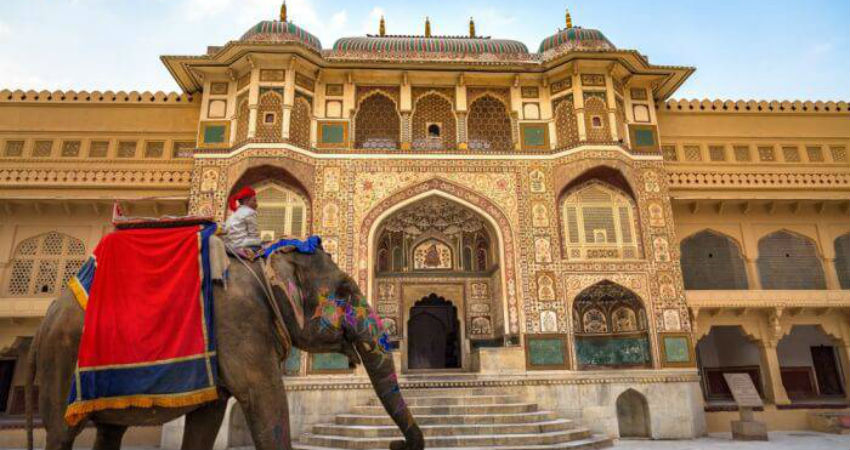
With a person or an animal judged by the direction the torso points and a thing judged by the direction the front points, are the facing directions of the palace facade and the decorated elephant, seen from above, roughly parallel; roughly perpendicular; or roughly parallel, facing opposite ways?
roughly perpendicular

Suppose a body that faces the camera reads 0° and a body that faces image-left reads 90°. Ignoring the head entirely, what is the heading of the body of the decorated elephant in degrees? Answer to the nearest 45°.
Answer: approximately 270°

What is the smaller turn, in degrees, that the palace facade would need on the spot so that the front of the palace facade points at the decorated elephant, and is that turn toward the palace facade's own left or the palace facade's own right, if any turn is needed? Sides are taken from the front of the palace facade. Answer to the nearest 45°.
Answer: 0° — it already faces it

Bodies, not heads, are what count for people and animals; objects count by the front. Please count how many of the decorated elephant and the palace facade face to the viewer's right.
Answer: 1

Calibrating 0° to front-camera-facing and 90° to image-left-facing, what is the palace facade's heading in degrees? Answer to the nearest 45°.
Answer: approximately 0°
